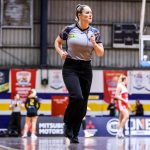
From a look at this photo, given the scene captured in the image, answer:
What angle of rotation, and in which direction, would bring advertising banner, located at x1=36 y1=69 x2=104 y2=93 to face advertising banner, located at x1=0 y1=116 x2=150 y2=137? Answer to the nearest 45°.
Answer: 0° — it already faces it

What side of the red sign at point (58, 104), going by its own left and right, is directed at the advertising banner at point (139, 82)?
left

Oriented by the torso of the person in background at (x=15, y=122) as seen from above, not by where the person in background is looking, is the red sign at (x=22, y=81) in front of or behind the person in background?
behind

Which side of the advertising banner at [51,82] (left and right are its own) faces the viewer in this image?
front

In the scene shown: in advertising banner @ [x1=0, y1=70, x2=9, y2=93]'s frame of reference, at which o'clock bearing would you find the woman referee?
The woman referee is roughly at 12 o'clock from the advertising banner.

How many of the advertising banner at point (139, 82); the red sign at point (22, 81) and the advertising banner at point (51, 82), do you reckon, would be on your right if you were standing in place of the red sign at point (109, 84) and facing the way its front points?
2

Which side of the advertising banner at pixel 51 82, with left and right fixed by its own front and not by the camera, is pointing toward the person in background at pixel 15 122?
front

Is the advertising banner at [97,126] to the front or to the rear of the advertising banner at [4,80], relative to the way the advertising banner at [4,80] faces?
to the front

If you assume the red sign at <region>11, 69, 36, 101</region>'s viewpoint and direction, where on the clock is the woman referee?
The woman referee is roughly at 12 o'clock from the red sign.

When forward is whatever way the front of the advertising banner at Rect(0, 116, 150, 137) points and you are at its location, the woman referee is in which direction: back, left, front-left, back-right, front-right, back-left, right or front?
front

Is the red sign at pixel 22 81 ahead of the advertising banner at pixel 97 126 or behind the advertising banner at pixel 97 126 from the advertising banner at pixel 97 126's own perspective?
behind
